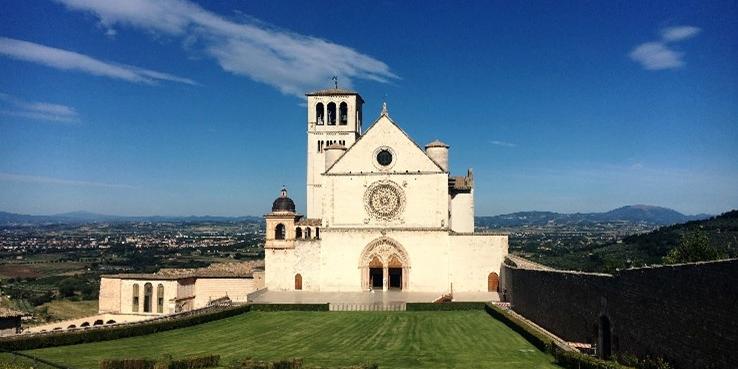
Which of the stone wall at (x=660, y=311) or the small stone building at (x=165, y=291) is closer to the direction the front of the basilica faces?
the stone wall

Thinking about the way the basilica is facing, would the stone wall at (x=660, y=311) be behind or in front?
in front

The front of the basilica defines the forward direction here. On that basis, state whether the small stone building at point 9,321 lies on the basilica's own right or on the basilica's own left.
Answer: on the basilica's own right

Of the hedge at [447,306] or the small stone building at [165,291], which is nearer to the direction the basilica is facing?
the hedge

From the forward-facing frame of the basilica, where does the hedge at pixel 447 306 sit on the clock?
The hedge is roughly at 11 o'clock from the basilica.

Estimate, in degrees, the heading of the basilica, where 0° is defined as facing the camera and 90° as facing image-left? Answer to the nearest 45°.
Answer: approximately 0°

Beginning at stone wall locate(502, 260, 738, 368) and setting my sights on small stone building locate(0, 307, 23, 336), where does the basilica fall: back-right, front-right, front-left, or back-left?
front-right

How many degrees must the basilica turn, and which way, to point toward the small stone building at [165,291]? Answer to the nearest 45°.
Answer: approximately 90° to its right

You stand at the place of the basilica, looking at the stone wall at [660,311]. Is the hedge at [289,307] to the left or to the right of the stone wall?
right
